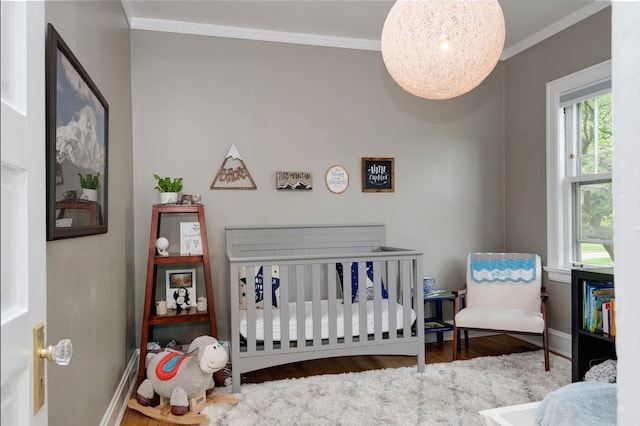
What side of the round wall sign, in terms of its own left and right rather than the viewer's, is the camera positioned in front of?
front

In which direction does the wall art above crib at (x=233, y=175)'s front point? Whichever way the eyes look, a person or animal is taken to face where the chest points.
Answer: toward the camera

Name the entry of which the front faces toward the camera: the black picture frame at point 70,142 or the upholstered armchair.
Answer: the upholstered armchair

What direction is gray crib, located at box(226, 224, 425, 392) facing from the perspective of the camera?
toward the camera

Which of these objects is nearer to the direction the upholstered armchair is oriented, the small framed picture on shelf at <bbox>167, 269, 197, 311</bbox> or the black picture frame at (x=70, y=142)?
the black picture frame

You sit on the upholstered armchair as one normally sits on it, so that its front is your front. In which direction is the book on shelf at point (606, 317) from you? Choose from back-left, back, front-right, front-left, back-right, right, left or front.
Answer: front-left

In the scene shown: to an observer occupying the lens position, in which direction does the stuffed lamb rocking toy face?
facing the viewer and to the right of the viewer

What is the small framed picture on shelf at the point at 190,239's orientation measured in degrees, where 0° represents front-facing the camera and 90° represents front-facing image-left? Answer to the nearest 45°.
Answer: approximately 0°

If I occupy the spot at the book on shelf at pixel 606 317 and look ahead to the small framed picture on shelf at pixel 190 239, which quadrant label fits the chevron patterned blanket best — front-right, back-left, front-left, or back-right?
front-right

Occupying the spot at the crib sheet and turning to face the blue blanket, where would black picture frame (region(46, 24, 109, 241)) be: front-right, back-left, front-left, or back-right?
front-right

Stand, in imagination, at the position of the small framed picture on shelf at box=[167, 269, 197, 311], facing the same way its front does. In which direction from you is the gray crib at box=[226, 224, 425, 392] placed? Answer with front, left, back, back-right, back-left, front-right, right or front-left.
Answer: front-left

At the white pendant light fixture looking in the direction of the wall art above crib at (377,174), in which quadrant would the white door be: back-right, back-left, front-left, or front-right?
back-left

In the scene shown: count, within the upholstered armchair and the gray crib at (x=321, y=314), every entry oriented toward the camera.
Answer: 2

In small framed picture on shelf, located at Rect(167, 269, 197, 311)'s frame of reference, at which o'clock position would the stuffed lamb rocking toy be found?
The stuffed lamb rocking toy is roughly at 12 o'clock from the small framed picture on shelf.

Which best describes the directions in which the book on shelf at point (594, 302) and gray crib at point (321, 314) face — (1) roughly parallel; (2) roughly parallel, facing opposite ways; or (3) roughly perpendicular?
roughly perpendicular

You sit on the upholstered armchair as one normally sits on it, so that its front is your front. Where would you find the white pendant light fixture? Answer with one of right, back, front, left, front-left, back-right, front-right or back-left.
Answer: front

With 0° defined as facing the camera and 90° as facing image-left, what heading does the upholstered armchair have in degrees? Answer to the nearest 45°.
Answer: approximately 0°
